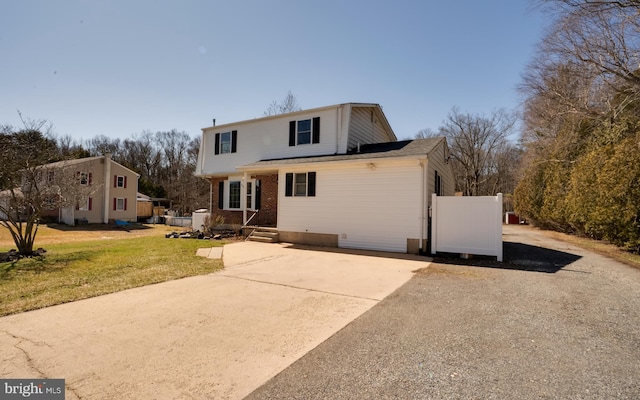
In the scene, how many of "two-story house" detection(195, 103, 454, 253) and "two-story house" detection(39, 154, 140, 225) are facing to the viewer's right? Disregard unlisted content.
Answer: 0

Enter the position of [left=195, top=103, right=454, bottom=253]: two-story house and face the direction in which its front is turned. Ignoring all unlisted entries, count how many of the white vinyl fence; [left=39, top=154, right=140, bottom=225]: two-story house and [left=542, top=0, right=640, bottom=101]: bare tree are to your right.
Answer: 1

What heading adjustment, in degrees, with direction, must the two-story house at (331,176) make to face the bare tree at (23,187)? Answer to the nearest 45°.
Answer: approximately 45° to its right

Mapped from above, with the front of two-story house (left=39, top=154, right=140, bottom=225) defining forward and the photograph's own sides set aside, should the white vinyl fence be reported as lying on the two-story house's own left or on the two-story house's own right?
on the two-story house's own left

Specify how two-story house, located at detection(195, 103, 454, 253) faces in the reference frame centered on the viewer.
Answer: facing the viewer and to the left of the viewer

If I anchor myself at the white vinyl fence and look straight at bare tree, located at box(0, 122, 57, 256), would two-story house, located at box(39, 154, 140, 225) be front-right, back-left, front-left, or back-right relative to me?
front-right

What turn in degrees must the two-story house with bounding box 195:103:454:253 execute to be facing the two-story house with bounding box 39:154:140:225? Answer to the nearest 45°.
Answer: approximately 90° to its right

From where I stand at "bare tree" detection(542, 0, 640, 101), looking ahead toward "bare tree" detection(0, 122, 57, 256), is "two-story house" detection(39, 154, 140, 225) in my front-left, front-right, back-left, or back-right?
front-right

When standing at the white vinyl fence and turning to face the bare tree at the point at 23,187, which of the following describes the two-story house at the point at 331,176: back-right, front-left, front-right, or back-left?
front-right

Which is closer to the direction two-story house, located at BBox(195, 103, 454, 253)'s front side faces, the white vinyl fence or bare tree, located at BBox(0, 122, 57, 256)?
the bare tree
